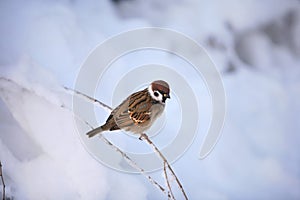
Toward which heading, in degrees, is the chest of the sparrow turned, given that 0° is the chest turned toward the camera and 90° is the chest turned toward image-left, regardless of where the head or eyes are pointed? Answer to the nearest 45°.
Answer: approximately 270°
